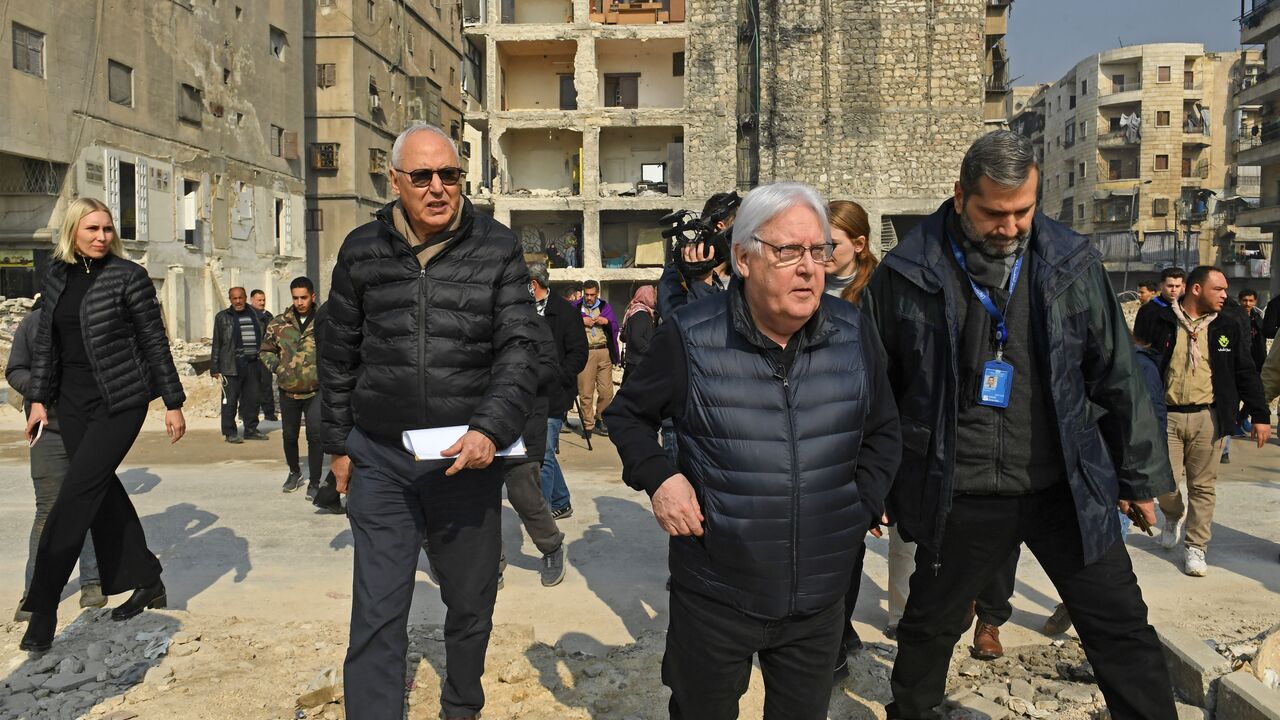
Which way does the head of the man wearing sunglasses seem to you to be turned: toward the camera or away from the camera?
toward the camera

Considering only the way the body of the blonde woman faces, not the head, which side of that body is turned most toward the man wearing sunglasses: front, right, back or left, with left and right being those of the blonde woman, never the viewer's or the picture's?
left

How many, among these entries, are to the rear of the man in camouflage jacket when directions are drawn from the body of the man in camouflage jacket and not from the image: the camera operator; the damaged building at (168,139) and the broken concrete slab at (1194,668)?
1

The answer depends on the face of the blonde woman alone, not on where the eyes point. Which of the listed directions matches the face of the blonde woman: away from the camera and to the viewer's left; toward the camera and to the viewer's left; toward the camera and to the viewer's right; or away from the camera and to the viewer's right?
toward the camera and to the viewer's right

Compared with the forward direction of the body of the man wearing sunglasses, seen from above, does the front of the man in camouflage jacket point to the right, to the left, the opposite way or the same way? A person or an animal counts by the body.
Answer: the same way

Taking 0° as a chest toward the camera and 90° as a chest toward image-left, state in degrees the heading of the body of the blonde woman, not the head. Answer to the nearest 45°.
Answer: approximately 45°

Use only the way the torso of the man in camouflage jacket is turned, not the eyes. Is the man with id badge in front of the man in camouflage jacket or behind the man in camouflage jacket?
in front

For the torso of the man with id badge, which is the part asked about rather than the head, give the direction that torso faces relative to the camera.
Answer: toward the camera

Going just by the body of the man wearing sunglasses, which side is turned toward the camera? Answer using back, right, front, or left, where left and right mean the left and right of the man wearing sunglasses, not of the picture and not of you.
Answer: front

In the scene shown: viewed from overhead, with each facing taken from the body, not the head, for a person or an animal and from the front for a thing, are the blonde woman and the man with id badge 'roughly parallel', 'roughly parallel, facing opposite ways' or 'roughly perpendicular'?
roughly parallel

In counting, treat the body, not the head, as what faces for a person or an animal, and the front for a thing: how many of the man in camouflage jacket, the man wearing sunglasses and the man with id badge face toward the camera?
3

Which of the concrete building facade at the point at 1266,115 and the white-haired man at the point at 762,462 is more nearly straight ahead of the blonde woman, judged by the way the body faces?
the white-haired man

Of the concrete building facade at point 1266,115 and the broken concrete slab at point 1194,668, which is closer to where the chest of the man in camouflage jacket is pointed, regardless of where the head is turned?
the broken concrete slab

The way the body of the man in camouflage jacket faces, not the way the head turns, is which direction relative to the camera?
toward the camera
